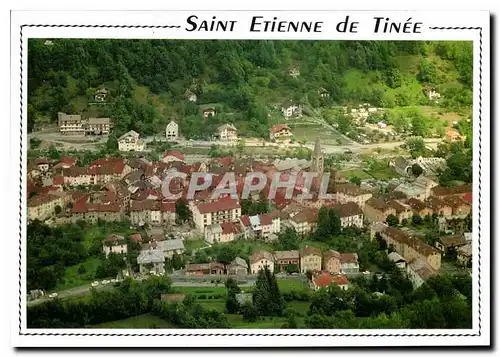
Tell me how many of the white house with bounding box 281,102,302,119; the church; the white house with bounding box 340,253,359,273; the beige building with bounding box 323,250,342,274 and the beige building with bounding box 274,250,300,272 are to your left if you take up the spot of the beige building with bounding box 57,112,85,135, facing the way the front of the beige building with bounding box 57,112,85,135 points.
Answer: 5

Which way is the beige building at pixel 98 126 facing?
toward the camera

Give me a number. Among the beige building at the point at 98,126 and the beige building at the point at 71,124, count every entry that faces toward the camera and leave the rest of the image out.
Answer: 2

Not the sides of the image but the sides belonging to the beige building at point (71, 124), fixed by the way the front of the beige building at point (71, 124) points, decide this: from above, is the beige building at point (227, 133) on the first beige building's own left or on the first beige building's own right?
on the first beige building's own left

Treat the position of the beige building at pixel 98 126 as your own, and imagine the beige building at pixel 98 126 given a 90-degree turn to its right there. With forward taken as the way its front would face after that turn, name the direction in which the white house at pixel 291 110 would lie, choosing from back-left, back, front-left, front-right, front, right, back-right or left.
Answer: back

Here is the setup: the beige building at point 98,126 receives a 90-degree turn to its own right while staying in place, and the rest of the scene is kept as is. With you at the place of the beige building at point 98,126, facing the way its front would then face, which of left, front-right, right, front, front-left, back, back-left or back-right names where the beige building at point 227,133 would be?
back

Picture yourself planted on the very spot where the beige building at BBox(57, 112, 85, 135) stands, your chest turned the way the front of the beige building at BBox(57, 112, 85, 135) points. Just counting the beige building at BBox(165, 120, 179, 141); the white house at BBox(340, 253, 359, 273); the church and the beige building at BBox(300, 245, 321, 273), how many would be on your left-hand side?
4

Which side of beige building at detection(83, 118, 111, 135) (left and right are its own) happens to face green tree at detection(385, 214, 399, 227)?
left

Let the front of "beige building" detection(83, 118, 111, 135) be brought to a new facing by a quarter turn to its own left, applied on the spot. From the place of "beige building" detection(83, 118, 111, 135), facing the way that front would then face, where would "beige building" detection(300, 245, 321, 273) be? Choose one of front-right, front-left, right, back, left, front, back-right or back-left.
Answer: front

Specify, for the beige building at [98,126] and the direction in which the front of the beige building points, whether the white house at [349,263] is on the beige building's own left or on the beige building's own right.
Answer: on the beige building's own left

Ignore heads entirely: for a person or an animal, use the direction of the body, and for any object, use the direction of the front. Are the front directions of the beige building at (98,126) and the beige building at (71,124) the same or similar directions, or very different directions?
same or similar directions
